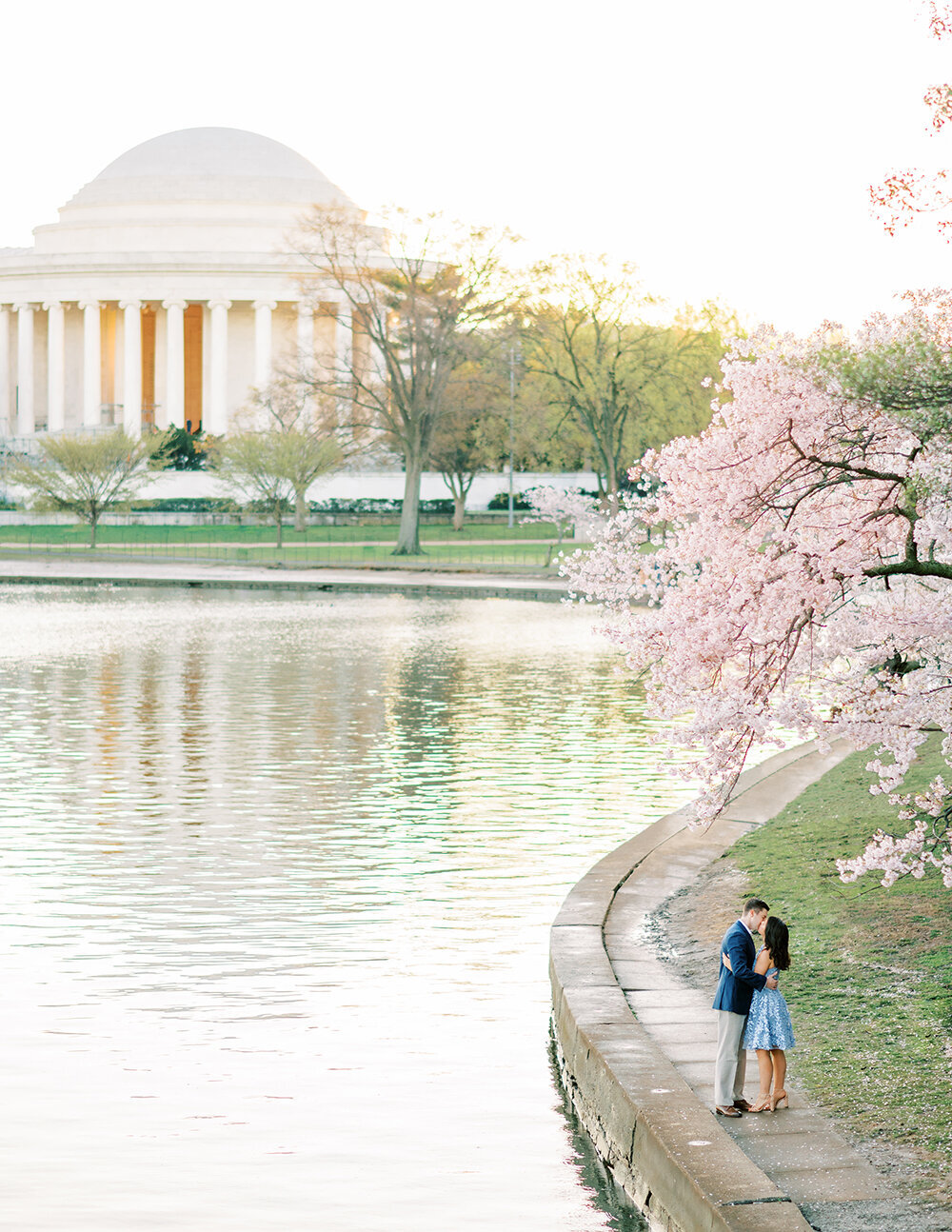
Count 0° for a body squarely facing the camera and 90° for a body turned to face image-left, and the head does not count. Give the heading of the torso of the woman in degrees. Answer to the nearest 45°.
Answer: approximately 90°

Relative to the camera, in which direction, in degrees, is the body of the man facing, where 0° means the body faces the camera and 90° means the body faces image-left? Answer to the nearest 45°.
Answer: approximately 270°

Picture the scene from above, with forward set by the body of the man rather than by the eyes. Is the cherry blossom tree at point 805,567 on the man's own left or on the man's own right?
on the man's own left

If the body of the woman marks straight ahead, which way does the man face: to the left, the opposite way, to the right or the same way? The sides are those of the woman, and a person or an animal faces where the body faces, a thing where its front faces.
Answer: the opposite way

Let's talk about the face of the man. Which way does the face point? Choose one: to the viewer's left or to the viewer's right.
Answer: to the viewer's right

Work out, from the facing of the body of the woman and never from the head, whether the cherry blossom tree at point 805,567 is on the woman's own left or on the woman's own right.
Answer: on the woman's own right
